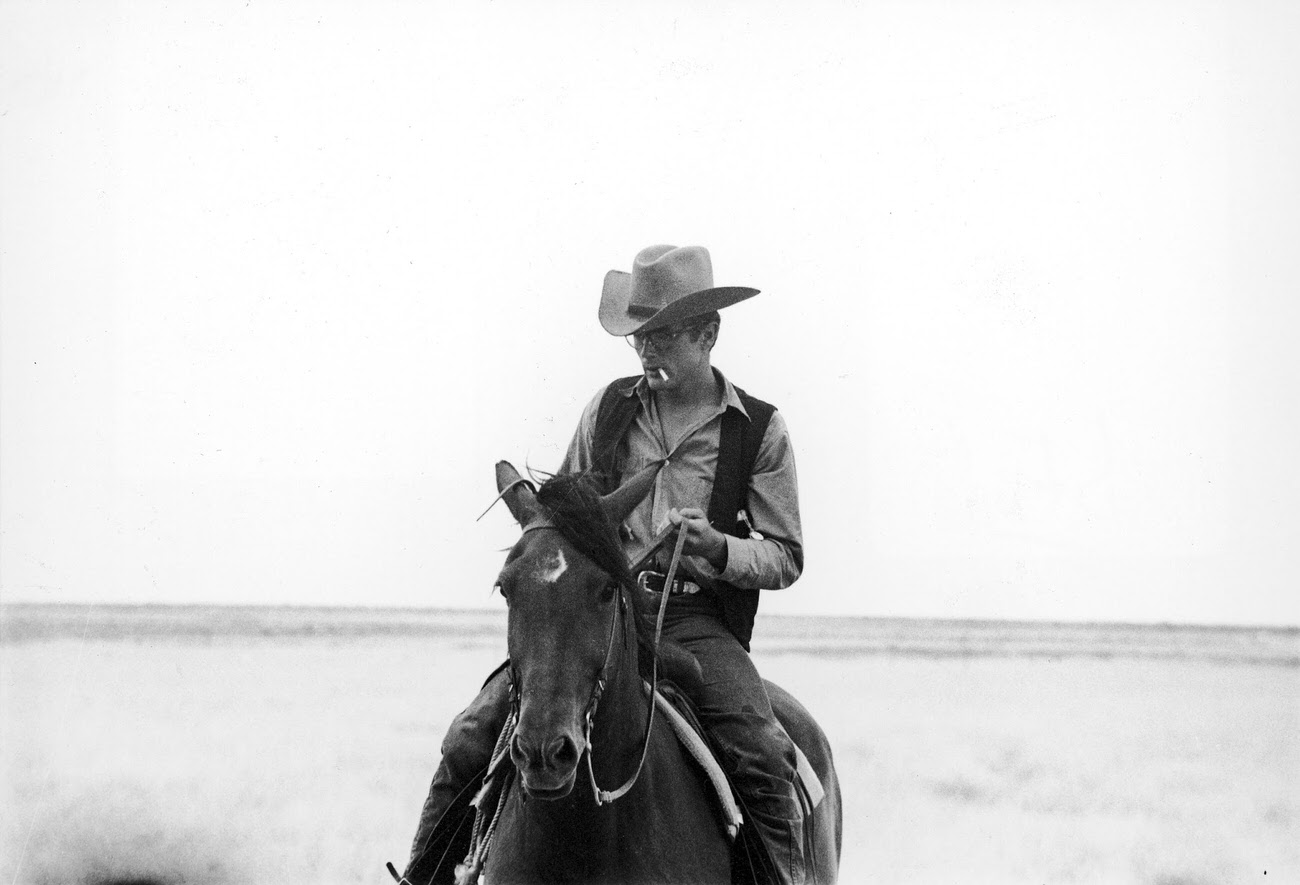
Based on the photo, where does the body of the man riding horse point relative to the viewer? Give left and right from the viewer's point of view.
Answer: facing the viewer and to the left of the viewer

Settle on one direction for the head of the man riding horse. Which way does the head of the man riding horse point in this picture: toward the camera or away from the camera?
toward the camera
